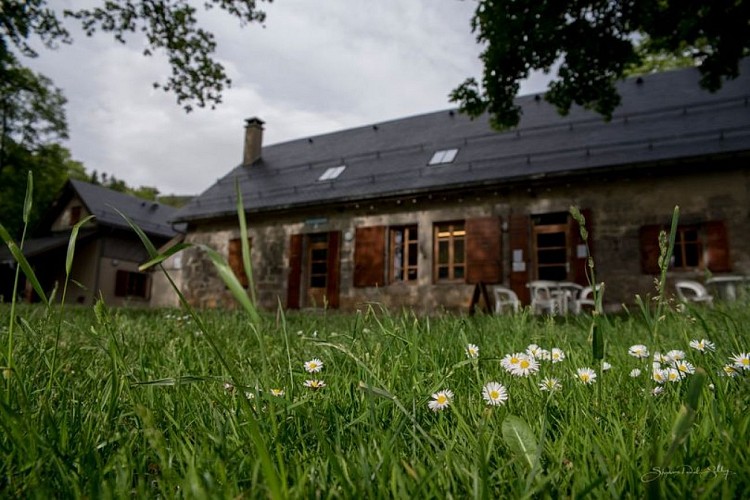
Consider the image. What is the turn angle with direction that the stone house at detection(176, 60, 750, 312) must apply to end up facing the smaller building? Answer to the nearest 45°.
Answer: approximately 45° to its right

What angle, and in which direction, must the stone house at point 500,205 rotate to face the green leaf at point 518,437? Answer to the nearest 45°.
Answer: approximately 45° to its left

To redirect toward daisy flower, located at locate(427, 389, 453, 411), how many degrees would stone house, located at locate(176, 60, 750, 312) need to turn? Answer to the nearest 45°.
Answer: approximately 45° to its left

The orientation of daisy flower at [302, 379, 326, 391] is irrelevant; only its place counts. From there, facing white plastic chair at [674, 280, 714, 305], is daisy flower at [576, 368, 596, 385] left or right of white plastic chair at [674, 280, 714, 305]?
right

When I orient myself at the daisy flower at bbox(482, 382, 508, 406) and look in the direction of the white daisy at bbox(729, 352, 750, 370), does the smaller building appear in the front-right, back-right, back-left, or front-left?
back-left

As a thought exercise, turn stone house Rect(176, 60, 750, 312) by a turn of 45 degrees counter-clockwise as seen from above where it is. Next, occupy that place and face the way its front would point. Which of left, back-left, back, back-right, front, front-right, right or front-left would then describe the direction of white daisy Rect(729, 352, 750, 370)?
front
